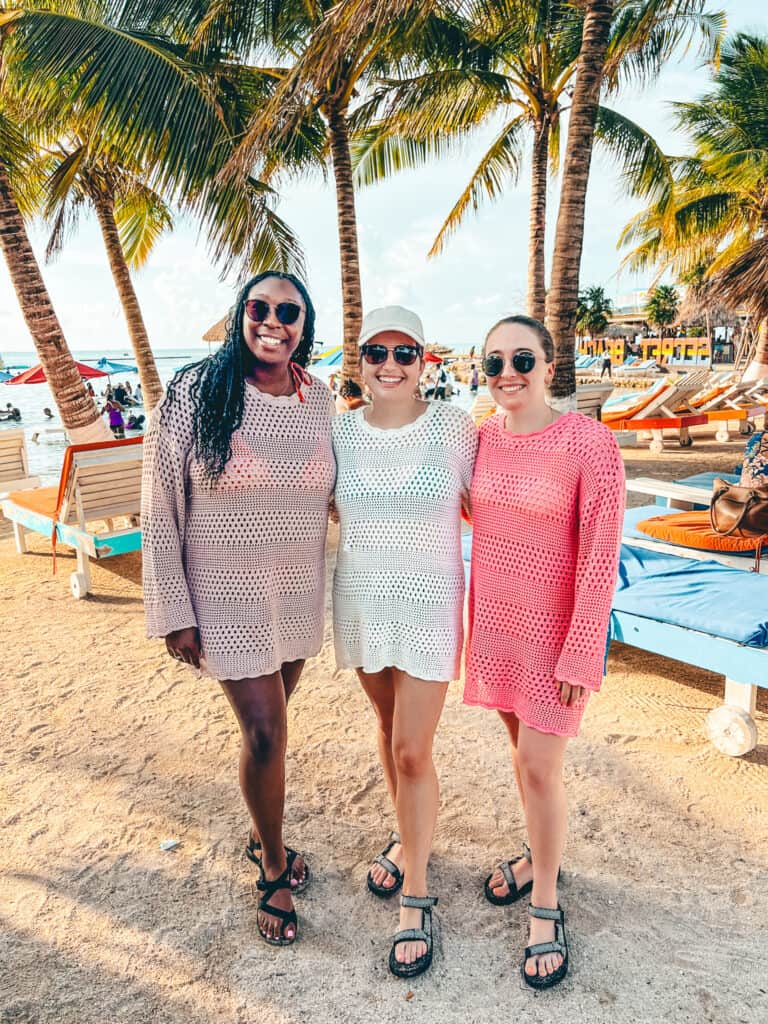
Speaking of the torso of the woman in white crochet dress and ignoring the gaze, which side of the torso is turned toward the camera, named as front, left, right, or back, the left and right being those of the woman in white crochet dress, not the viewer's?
front

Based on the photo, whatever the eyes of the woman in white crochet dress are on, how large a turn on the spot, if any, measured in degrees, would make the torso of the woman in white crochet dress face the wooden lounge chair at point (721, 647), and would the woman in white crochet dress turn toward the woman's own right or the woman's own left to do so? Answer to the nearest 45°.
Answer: approximately 135° to the woman's own left

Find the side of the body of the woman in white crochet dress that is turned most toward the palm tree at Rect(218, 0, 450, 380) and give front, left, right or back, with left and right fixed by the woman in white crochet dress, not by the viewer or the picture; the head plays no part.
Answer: back

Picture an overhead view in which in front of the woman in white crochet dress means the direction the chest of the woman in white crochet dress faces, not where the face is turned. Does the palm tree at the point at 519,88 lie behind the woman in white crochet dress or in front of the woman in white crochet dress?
behind

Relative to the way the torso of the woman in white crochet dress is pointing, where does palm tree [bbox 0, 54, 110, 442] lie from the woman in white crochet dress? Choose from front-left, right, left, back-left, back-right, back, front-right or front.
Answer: back-right

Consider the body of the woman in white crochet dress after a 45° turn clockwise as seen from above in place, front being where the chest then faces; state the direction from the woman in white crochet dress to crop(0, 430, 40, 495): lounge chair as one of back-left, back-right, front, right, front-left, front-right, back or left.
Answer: right

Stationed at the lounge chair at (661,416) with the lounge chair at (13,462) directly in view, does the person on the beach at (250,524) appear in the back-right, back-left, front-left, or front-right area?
front-left

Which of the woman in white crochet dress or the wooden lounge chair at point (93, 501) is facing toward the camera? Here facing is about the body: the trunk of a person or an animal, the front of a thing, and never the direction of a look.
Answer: the woman in white crochet dress

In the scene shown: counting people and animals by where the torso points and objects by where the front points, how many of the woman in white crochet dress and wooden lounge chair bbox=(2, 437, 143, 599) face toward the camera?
1

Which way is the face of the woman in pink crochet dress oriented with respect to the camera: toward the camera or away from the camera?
toward the camera

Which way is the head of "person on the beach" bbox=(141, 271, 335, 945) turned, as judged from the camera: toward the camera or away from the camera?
toward the camera
